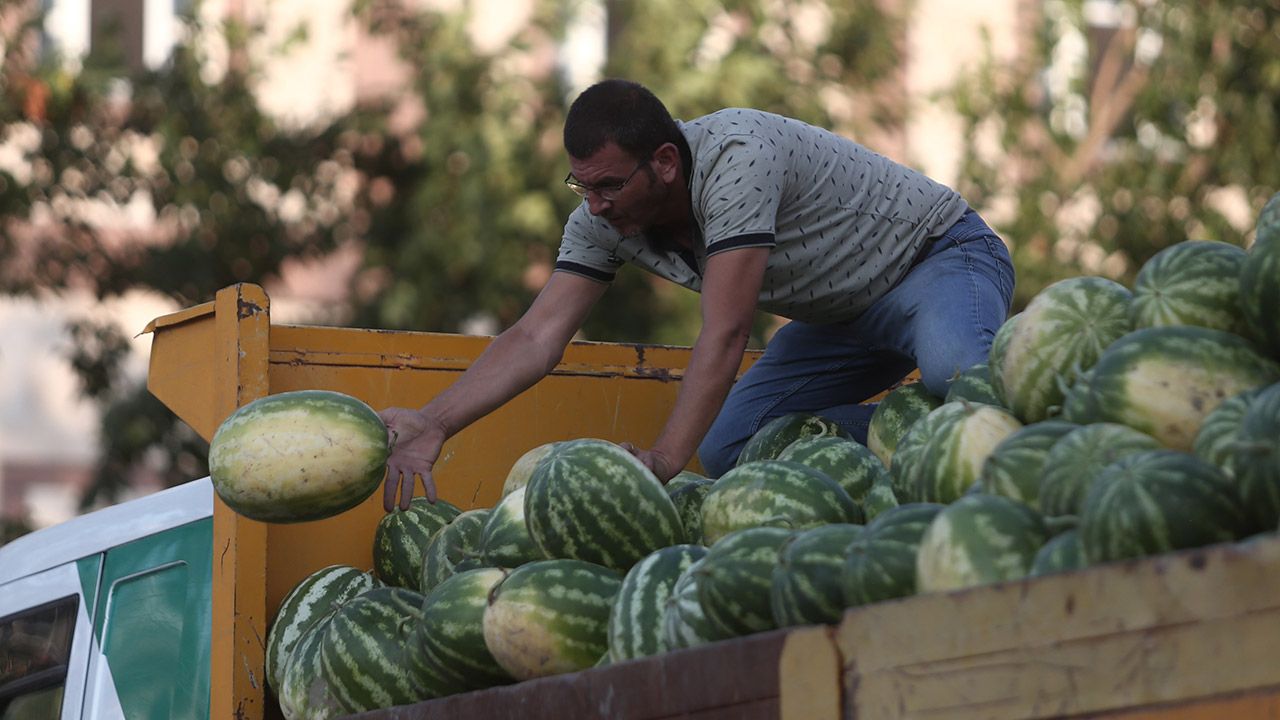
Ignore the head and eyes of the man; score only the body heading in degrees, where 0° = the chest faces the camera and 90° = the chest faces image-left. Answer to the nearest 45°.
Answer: approximately 45°

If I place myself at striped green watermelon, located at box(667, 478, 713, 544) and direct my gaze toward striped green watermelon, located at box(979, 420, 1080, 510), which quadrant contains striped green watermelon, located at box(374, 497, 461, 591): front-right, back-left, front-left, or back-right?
back-right

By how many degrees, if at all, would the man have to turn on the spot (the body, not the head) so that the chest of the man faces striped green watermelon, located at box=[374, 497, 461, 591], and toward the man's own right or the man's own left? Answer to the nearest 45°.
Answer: approximately 45° to the man's own right
